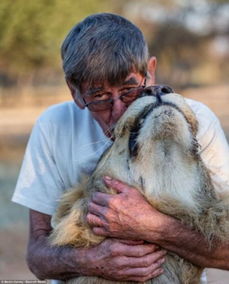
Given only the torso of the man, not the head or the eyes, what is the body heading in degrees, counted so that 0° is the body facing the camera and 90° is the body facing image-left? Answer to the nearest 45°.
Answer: approximately 0°
